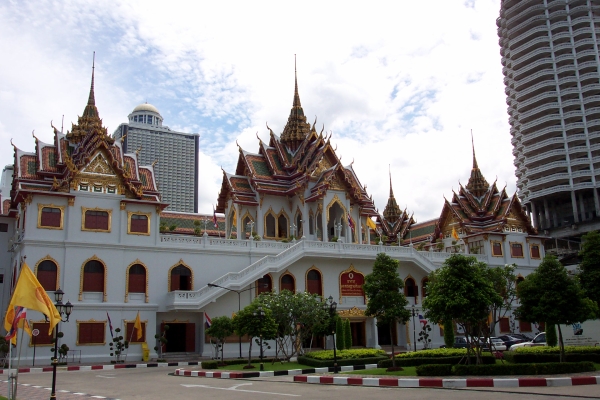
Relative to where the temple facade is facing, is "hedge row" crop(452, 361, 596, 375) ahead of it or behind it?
ahead

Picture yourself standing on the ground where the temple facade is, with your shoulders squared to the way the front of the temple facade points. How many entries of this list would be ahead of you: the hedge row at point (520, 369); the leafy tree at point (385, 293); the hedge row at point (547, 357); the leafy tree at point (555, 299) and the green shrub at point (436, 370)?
5

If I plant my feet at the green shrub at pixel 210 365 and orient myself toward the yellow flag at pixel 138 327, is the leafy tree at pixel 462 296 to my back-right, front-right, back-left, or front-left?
back-right

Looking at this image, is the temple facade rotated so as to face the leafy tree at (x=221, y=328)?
yes

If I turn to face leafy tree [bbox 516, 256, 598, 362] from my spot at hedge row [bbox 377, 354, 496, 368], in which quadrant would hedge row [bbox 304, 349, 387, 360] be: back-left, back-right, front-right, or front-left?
back-left

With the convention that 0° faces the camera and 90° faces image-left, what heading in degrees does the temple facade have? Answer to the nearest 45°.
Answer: approximately 315°

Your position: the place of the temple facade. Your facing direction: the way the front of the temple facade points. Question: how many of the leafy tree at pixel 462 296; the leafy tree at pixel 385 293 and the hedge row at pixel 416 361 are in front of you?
3

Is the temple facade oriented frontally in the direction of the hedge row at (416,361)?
yes

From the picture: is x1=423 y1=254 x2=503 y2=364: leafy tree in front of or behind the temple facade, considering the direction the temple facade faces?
in front

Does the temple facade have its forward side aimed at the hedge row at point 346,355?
yes
